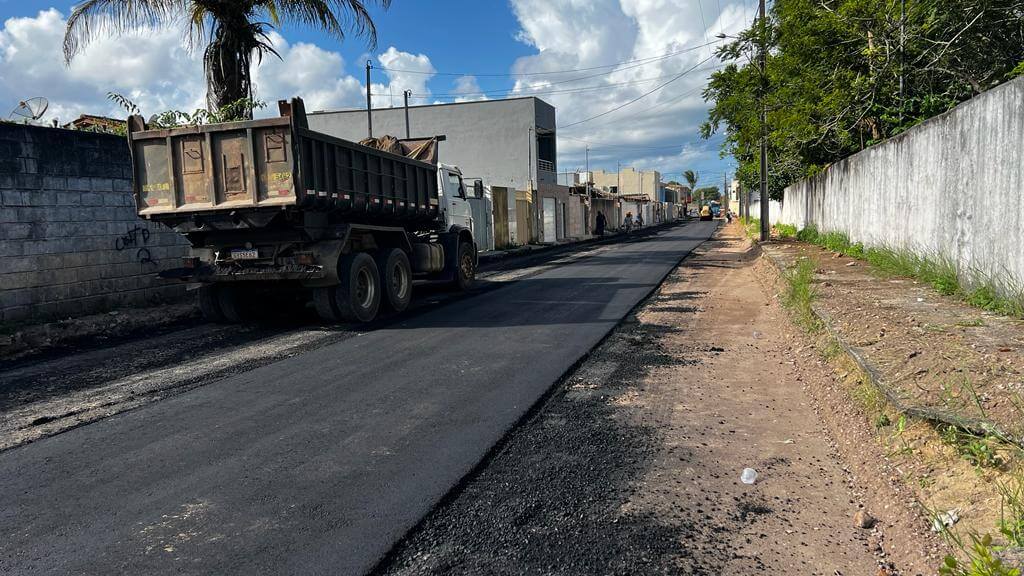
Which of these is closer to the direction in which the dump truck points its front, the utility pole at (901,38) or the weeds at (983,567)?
the utility pole

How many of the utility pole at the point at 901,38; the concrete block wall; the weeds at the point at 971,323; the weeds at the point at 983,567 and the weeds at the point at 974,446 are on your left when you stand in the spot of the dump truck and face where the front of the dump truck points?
1

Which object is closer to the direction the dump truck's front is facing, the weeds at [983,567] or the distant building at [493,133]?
the distant building

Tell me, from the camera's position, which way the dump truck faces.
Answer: facing away from the viewer and to the right of the viewer

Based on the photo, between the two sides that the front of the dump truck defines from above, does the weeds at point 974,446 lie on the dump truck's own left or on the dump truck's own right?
on the dump truck's own right

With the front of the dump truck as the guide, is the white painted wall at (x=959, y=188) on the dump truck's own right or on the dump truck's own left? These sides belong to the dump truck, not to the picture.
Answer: on the dump truck's own right

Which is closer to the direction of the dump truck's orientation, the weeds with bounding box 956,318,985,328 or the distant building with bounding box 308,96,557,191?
the distant building

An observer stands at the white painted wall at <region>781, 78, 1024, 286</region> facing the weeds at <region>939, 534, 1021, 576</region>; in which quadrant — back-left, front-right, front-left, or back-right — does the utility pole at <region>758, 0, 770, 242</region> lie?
back-right

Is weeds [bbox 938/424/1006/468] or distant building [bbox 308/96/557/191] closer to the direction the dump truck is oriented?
the distant building

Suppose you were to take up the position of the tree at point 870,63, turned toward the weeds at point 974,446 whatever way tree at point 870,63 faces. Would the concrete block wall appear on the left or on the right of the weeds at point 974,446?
right

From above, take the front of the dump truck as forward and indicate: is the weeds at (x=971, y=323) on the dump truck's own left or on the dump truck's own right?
on the dump truck's own right

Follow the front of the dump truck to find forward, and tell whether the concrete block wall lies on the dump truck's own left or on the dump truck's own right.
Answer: on the dump truck's own left
